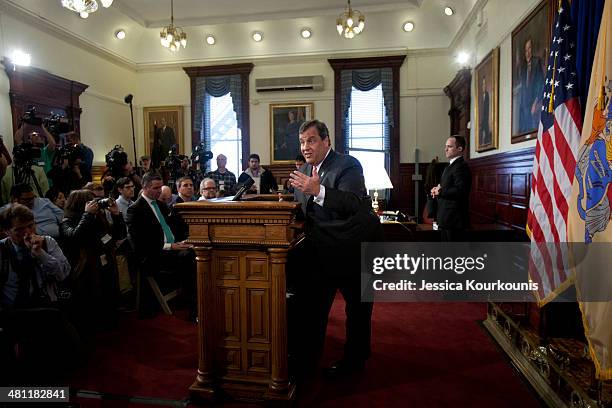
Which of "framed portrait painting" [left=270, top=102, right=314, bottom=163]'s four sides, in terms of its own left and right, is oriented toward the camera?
front

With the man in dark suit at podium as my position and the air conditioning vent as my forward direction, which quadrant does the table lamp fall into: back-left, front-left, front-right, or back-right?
front-right

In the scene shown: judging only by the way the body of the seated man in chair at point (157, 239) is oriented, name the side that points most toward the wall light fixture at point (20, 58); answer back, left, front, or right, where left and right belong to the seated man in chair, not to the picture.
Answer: back

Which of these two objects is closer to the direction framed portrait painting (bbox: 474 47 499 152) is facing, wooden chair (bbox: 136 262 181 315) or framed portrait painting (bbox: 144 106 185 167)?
the framed portrait painting

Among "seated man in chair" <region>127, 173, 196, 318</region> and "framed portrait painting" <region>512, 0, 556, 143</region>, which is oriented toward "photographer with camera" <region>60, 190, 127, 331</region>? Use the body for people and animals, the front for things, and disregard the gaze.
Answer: the framed portrait painting

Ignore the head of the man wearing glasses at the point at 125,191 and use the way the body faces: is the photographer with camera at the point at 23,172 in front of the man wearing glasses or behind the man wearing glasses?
behind

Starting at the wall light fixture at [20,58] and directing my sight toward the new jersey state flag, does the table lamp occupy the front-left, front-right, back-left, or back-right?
front-left

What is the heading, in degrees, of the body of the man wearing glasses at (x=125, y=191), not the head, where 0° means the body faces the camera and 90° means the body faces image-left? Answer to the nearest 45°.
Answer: approximately 315°

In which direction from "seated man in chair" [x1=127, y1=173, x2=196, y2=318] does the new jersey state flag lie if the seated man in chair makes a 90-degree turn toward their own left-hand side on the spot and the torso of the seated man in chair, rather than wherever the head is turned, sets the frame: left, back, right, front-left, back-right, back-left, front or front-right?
right

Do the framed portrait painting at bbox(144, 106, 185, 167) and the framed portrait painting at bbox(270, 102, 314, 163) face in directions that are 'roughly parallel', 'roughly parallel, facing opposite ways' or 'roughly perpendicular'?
roughly parallel

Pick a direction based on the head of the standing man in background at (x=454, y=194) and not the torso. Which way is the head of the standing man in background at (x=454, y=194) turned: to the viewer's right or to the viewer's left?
to the viewer's left

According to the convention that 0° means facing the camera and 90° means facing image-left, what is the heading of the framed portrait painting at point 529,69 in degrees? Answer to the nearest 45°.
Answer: approximately 45°

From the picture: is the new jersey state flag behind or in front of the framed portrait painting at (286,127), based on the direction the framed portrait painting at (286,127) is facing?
in front

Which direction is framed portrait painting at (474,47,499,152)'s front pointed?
to the viewer's left

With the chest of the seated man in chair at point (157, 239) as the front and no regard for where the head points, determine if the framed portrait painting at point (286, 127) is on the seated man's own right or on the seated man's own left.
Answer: on the seated man's own left

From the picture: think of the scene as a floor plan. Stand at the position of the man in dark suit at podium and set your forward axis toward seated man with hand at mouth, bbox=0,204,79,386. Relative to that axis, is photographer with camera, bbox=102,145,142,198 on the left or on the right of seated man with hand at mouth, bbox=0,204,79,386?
right

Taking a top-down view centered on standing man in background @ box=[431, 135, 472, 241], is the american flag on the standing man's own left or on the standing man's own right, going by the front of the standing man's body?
on the standing man's own left

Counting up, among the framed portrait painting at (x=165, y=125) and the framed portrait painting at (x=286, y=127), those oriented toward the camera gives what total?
2

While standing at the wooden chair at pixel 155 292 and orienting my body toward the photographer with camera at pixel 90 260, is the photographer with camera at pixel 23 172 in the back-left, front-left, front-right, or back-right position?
front-right

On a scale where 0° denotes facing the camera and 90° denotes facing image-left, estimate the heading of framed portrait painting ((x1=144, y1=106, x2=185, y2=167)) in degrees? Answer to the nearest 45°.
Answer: approximately 0°
